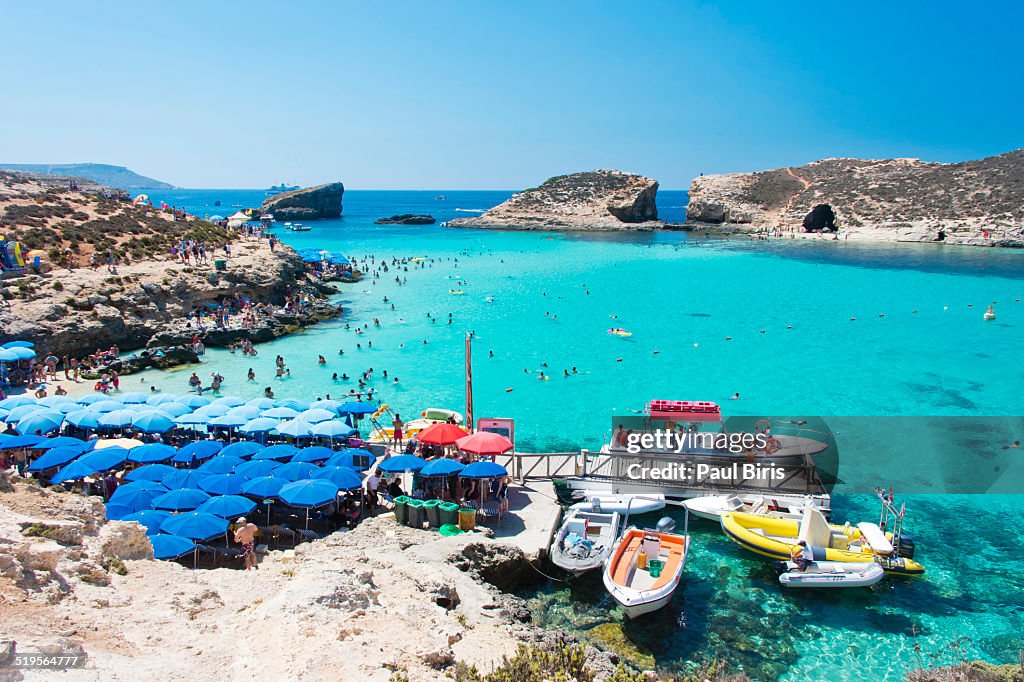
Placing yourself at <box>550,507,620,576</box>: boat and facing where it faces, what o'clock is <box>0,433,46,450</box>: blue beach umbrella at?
The blue beach umbrella is roughly at 3 o'clock from the boat.

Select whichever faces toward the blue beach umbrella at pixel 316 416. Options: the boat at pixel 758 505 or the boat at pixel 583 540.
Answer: the boat at pixel 758 505

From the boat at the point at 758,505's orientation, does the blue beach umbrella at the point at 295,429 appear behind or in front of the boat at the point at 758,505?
in front

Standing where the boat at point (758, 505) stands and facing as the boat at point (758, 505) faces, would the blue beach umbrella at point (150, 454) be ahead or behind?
ahead

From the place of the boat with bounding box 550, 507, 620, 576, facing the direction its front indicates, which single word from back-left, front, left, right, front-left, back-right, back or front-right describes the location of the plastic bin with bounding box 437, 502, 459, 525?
right

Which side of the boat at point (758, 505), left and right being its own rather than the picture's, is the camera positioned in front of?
left

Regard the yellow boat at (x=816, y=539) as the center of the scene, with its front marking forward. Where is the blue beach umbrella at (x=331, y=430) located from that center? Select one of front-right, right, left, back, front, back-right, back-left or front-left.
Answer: front-left

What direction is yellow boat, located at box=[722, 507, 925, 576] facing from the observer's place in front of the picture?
facing away from the viewer and to the left of the viewer

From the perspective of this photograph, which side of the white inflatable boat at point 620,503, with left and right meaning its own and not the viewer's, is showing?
right

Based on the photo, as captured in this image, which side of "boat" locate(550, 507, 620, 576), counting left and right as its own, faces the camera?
front
